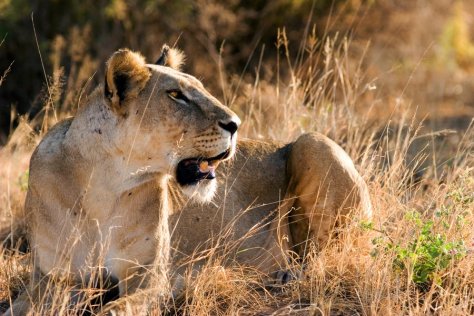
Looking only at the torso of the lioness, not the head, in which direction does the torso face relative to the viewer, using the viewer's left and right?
facing the viewer and to the left of the viewer
